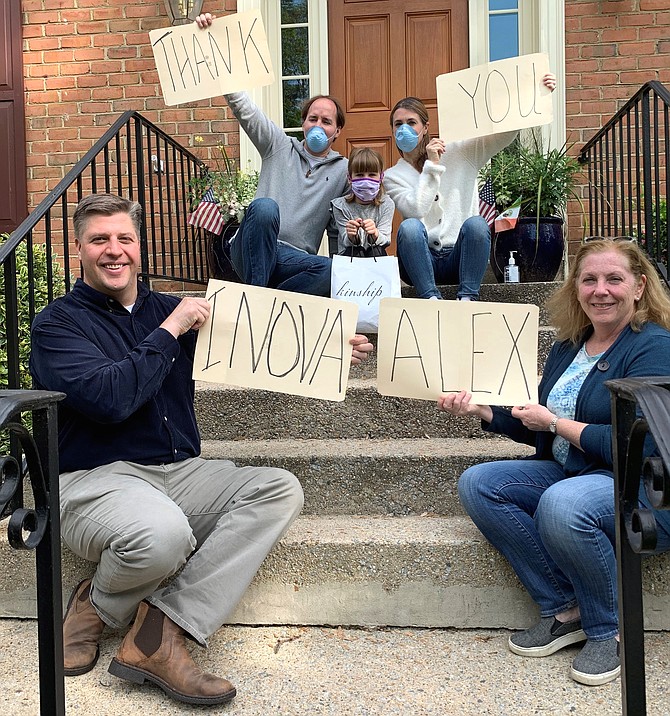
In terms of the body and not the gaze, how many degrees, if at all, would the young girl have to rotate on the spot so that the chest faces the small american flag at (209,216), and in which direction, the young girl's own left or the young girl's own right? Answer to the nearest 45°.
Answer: approximately 135° to the young girl's own right

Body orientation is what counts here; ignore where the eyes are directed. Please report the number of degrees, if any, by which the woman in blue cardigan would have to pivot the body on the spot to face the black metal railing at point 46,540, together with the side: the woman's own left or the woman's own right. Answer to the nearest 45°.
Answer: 0° — they already face it

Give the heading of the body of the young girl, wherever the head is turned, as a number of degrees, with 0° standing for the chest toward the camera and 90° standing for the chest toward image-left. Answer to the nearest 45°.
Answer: approximately 0°

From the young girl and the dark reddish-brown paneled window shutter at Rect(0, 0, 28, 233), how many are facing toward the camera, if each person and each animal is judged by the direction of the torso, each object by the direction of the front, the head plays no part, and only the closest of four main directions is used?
2

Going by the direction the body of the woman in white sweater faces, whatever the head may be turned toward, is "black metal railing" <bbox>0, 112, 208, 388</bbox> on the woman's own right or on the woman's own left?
on the woman's own right

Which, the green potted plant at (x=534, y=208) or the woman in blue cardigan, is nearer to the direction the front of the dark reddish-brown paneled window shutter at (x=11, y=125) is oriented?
the woman in blue cardigan

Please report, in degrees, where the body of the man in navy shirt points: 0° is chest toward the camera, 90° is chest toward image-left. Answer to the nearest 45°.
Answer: approximately 315°

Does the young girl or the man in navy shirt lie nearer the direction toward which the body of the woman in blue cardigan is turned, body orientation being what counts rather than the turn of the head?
the man in navy shirt
